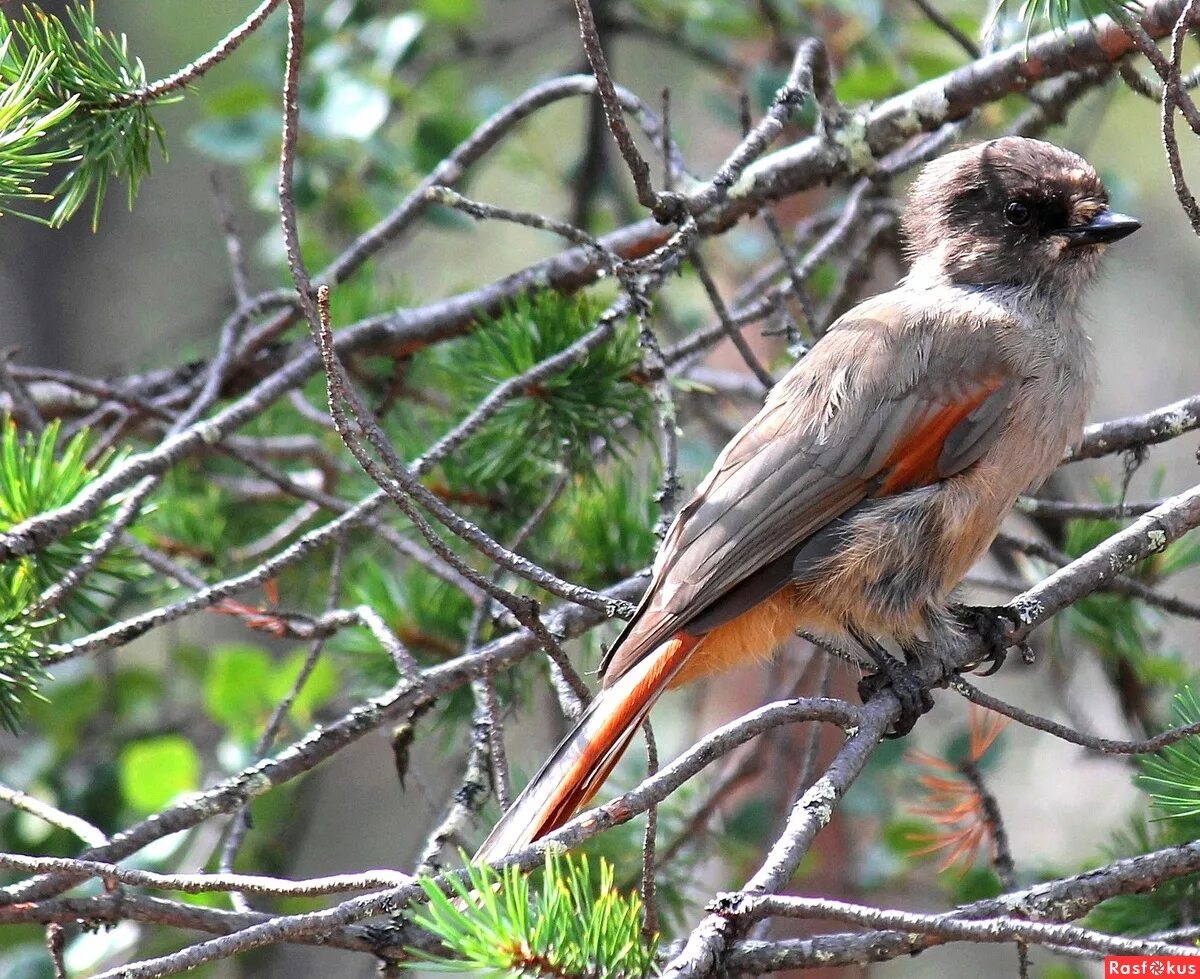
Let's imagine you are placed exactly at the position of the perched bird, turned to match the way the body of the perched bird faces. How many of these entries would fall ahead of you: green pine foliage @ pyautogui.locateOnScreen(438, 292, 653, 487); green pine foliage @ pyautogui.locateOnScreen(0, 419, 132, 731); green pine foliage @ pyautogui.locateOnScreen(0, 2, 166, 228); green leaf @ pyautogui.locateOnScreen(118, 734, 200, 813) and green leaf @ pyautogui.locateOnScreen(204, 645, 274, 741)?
0

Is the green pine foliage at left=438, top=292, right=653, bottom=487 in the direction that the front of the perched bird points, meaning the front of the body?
no

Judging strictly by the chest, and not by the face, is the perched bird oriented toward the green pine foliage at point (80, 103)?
no

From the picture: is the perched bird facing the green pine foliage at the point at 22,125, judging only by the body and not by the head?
no

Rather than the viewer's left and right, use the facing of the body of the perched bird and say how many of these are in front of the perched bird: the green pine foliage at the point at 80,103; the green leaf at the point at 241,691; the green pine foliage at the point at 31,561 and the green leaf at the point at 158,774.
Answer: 0

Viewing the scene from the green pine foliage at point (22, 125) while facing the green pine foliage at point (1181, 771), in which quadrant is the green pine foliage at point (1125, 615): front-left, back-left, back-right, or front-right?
front-left

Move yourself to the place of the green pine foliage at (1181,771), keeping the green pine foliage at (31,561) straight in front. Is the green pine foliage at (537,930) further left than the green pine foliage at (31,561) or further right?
left

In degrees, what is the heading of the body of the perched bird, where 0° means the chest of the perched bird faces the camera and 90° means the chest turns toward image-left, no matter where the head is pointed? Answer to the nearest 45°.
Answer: approximately 270°
